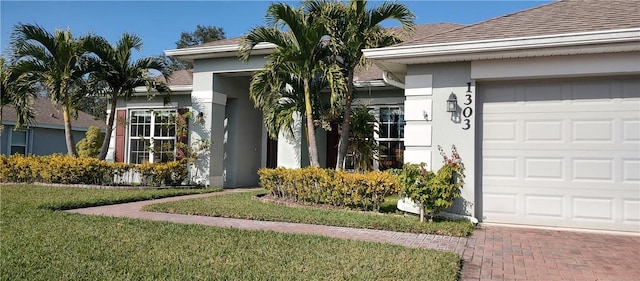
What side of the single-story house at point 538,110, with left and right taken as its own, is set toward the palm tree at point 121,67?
right

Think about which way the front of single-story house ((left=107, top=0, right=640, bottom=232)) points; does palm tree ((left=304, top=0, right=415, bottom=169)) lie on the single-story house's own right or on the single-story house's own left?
on the single-story house's own right

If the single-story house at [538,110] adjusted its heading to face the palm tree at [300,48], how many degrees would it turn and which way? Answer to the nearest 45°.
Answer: approximately 90° to its right

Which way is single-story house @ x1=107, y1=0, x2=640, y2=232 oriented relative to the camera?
toward the camera
